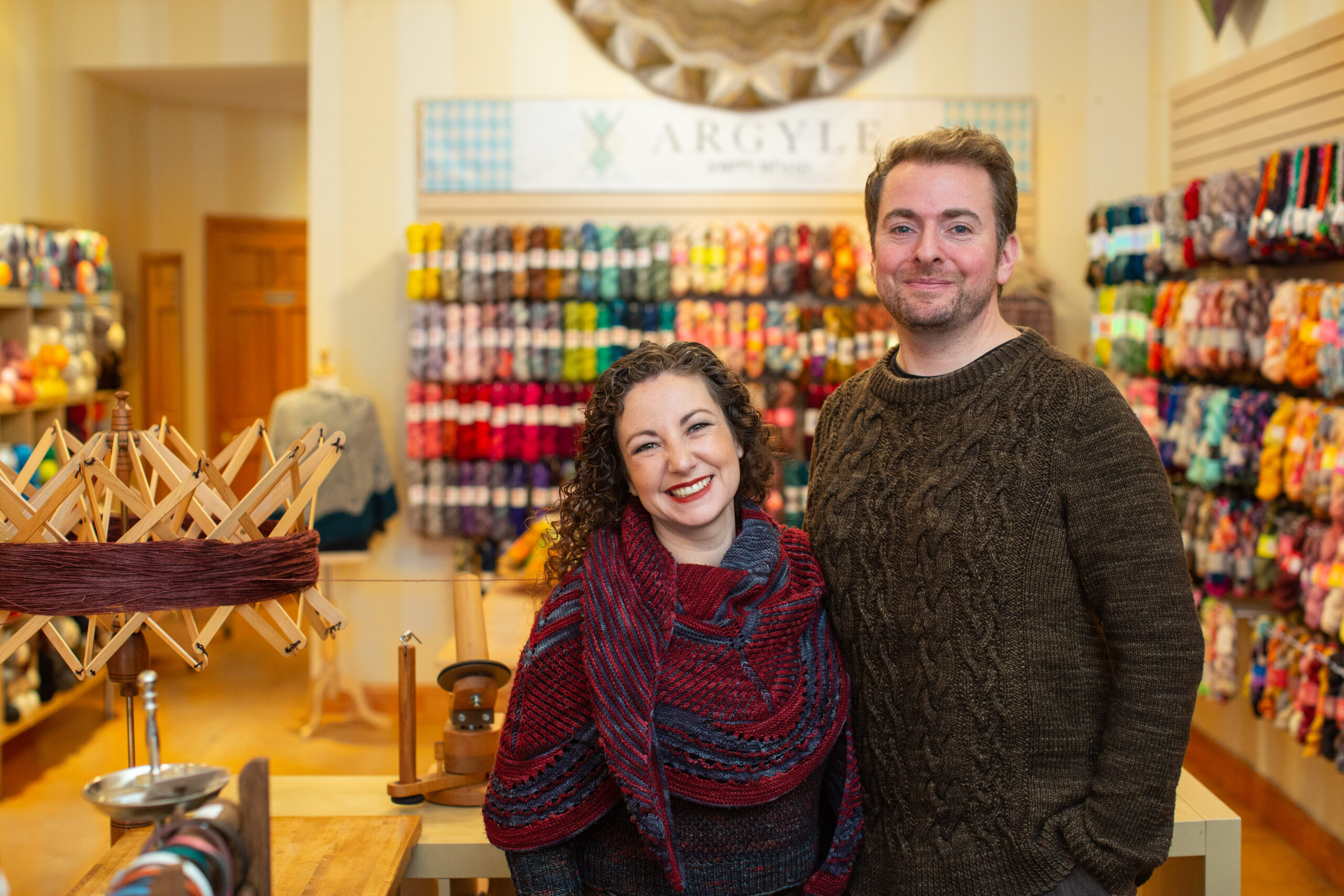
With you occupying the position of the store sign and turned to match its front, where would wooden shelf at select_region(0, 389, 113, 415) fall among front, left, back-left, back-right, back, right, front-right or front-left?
right

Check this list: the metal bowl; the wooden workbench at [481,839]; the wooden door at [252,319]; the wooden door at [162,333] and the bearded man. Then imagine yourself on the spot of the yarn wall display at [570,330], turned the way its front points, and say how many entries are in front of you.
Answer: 3

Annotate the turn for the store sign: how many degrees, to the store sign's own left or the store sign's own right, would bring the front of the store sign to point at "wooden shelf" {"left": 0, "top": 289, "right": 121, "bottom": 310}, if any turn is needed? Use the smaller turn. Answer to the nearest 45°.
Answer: approximately 90° to the store sign's own right

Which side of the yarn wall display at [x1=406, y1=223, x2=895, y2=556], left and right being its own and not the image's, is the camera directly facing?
front

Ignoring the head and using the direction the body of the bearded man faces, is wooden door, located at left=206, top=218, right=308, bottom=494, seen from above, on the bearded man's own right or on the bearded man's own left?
on the bearded man's own right

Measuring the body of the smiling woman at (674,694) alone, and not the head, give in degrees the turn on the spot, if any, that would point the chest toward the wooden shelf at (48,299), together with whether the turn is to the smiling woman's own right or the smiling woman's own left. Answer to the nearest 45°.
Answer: approximately 135° to the smiling woman's own right

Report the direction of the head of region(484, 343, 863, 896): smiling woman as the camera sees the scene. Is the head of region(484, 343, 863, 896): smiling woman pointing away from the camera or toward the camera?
toward the camera

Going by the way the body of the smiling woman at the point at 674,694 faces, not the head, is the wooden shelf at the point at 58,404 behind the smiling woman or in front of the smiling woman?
behind

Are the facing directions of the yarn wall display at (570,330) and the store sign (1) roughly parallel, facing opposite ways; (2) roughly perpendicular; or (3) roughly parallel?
roughly parallel

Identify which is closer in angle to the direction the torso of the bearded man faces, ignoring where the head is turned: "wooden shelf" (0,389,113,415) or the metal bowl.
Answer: the metal bowl

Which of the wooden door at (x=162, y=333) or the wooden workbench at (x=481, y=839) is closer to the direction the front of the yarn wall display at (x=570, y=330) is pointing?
the wooden workbench

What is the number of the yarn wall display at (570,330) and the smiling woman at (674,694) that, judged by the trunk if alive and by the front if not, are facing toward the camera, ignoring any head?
2

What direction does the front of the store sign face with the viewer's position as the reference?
facing the viewer
